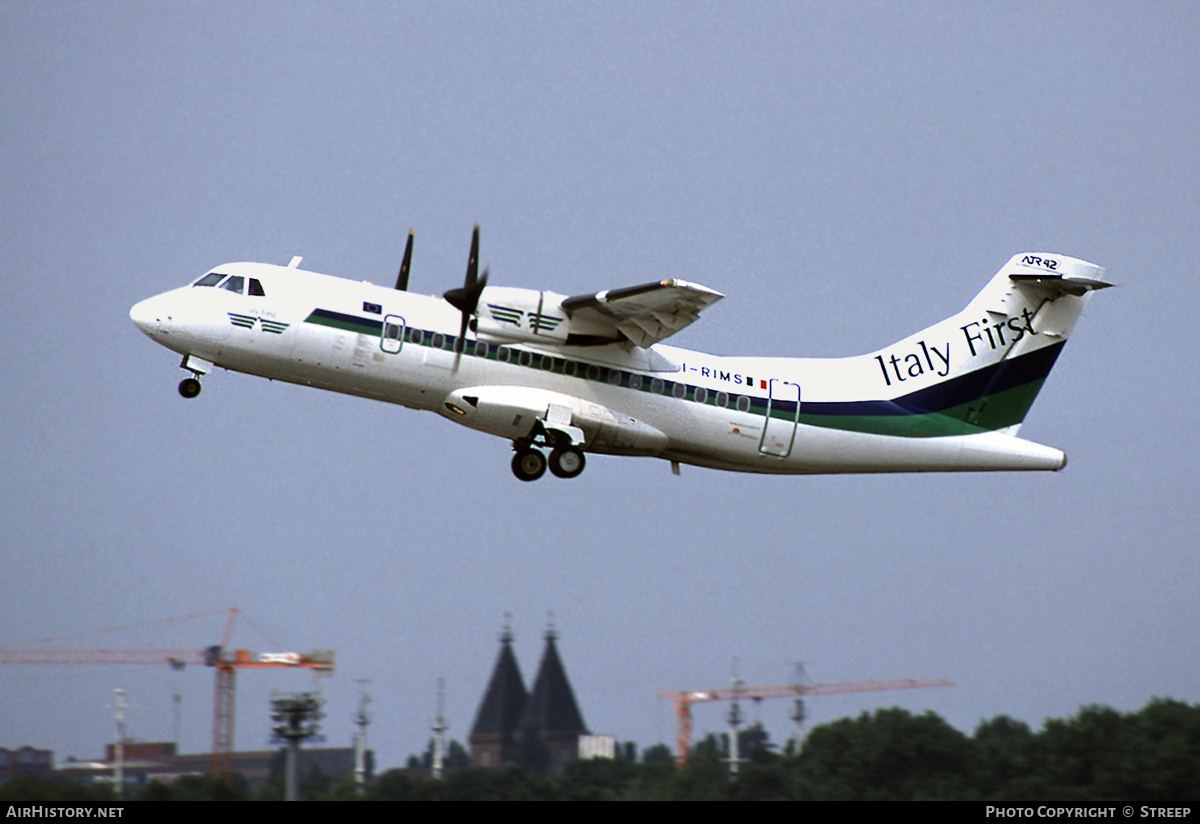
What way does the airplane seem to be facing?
to the viewer's left
